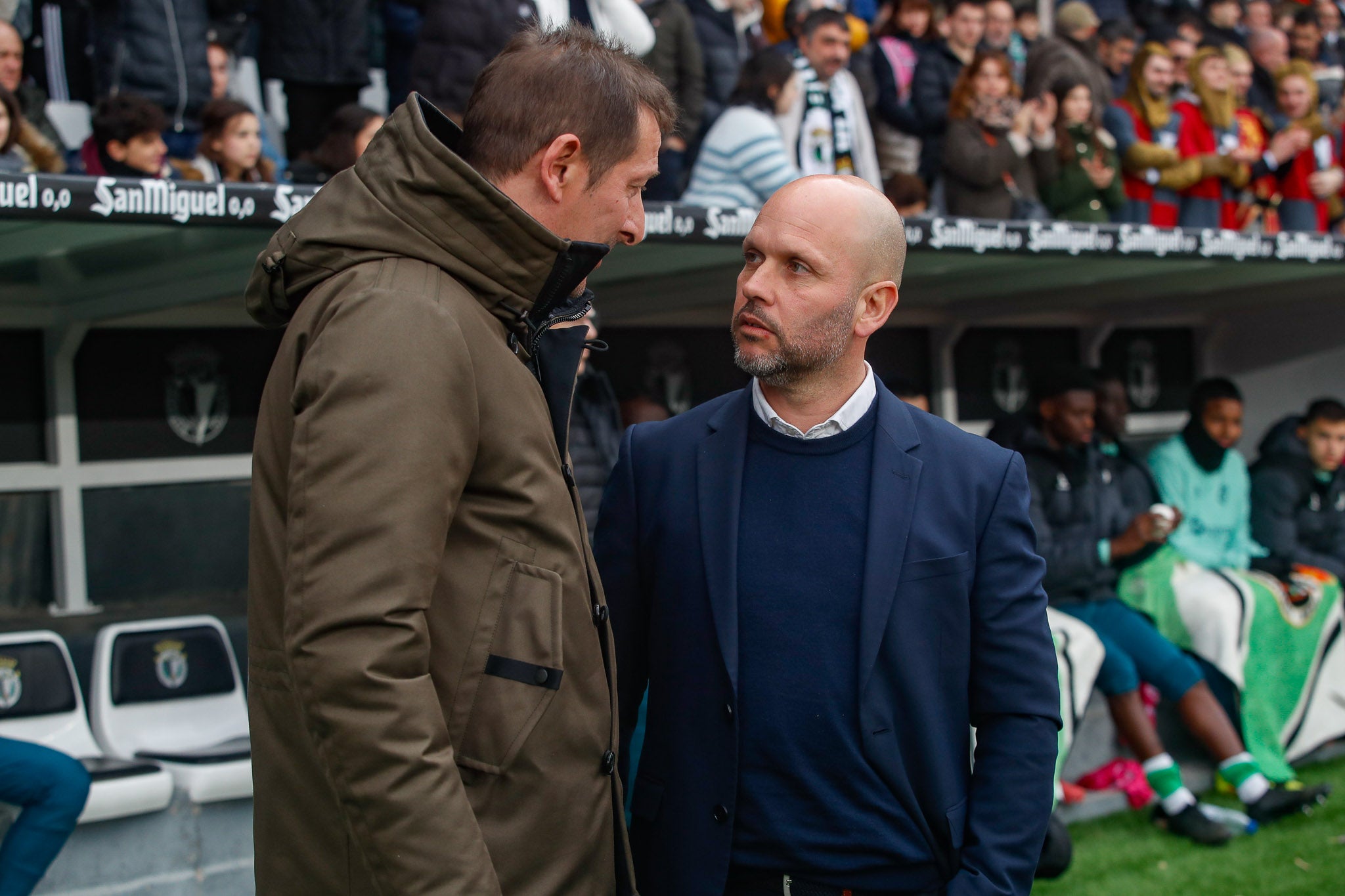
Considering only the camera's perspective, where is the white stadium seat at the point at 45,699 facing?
facing the viewer and to the right of the viewer

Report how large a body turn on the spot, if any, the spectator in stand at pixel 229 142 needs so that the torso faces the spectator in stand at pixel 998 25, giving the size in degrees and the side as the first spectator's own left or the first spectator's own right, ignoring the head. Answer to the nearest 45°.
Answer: approximately 45° to the first spectator's own left

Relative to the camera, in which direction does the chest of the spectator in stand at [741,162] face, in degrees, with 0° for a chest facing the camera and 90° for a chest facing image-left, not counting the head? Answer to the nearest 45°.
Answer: approximately 225°

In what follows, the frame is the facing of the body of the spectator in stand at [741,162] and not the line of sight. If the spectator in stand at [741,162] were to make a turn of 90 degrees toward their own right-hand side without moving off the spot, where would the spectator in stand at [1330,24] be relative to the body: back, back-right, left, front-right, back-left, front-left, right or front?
left

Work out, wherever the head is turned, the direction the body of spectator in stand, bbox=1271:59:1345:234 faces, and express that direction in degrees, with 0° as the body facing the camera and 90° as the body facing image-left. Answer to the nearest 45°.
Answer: approximately 45°

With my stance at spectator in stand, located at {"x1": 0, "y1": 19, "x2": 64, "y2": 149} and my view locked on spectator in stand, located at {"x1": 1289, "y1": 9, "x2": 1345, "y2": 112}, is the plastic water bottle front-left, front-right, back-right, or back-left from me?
front-right

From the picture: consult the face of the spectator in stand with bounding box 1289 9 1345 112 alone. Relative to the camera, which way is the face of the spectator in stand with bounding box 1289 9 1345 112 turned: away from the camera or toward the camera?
toward the camera

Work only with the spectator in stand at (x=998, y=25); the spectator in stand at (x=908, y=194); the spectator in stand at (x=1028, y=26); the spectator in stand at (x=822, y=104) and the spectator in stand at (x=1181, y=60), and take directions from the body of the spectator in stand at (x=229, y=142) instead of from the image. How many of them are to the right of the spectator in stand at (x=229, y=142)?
0

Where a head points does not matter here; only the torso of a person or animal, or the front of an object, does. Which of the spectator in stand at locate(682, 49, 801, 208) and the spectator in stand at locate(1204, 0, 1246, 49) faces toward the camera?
the spectator in stand at locate(1204, 0, 1246, 49)

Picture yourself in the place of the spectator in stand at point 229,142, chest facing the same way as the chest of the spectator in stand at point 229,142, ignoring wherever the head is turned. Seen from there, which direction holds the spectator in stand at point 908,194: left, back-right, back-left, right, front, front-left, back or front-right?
front-left

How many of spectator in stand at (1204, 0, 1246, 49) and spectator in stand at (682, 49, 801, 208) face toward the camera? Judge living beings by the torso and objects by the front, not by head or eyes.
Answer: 1

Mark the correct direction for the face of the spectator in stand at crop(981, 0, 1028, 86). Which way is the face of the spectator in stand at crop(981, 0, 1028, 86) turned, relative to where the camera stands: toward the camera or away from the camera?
toward the camera

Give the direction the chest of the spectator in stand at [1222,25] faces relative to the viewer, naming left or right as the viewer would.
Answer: facing the viewer
